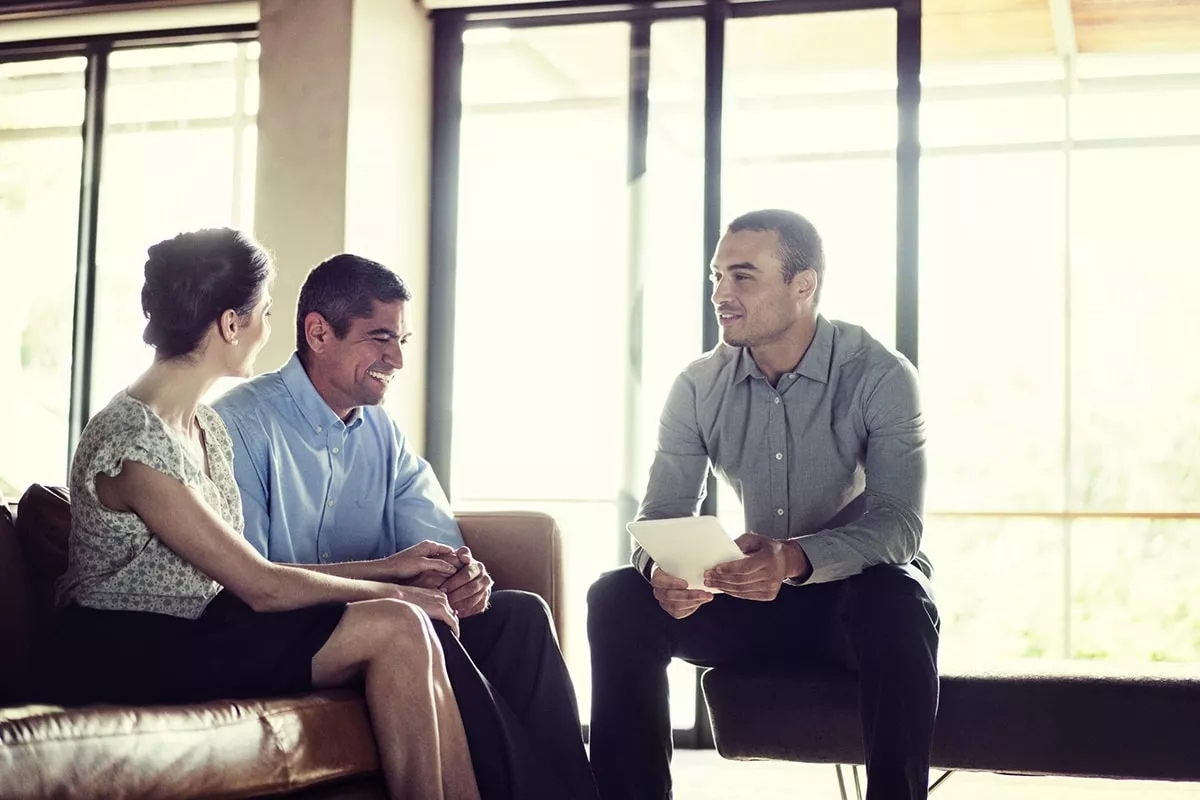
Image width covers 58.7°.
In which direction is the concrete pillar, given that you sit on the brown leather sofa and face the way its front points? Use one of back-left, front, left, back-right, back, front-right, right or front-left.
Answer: left

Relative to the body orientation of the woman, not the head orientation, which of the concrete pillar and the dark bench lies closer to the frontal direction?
the dark bench

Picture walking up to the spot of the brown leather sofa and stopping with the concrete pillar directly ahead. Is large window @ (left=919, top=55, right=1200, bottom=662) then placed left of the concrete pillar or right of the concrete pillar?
right

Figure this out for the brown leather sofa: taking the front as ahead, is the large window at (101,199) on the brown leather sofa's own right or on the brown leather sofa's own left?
on the brown leather sofa's own left

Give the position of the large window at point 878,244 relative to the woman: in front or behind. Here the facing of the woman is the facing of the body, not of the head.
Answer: in front

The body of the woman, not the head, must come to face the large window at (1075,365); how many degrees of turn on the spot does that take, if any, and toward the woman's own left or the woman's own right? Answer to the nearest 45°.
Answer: approximately 45° to the woman's own left

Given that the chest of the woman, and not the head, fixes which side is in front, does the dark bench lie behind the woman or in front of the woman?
in front

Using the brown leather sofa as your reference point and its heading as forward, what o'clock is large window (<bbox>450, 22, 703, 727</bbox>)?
The large window is roughly at 10 o'clock from the brown leather sofa.

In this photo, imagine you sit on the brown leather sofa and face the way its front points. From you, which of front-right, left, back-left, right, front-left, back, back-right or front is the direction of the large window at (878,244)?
front-left

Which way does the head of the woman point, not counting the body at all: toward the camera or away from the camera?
away from the camera

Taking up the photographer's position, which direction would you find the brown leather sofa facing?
facing to the right of the viewer

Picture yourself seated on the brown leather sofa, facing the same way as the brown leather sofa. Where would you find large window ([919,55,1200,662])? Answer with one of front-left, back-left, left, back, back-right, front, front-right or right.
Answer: front-left

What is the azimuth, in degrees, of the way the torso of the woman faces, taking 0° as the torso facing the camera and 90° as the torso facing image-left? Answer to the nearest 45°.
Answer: approximately 270°
